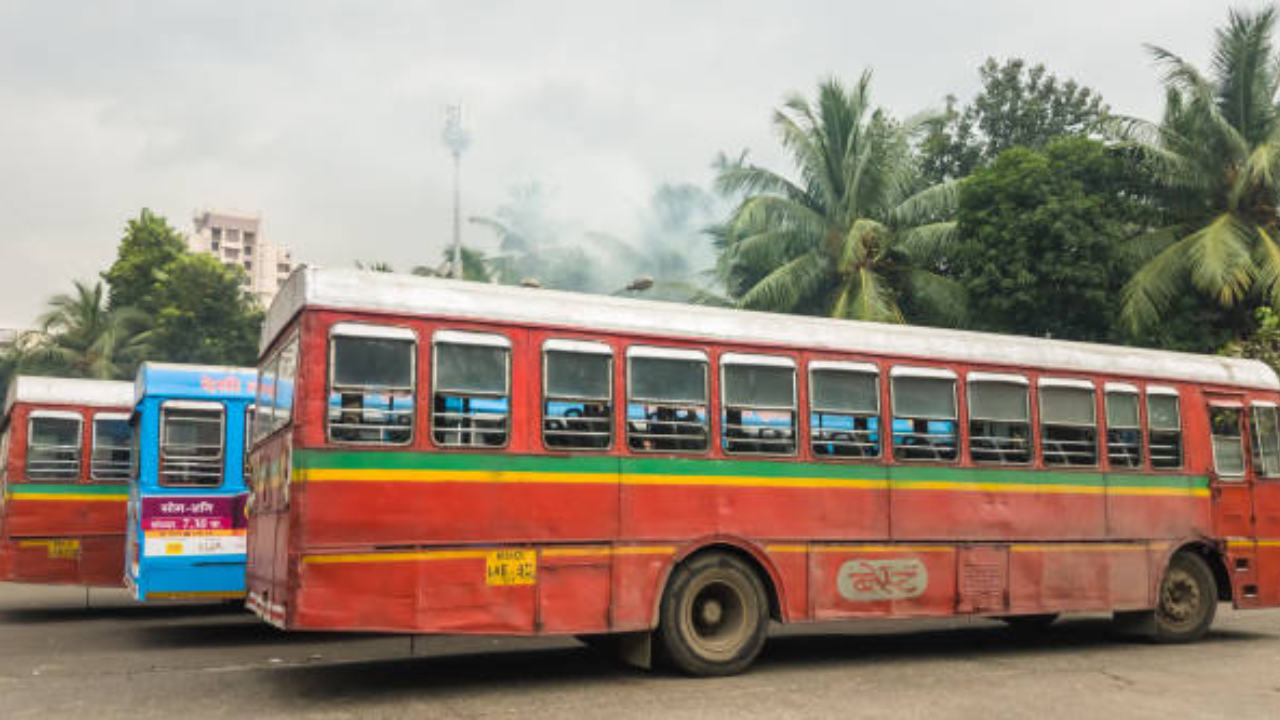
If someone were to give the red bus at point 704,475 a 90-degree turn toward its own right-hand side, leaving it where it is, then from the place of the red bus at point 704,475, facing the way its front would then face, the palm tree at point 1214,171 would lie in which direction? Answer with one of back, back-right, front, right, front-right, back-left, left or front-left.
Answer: left

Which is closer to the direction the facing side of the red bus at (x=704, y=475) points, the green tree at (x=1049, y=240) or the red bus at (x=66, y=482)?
the green tree

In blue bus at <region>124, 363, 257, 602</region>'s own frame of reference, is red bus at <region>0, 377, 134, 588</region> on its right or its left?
on its left

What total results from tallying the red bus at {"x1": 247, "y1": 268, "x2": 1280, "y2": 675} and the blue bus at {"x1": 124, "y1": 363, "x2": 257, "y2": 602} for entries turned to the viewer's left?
0

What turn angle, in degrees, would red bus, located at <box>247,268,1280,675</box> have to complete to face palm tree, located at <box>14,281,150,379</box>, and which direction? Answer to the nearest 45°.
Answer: approximately 90° to its left

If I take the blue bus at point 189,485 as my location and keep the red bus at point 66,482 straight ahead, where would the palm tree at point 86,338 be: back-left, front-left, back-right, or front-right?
front-right

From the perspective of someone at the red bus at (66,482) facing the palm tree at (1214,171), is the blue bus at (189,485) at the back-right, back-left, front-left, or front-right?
front-right

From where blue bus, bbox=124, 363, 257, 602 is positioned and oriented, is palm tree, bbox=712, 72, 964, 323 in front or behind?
in front

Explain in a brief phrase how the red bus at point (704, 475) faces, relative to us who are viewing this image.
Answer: facing away from the viewer and to the right of the viewer

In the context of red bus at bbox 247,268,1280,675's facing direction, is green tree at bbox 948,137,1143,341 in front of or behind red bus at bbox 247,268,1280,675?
in front
